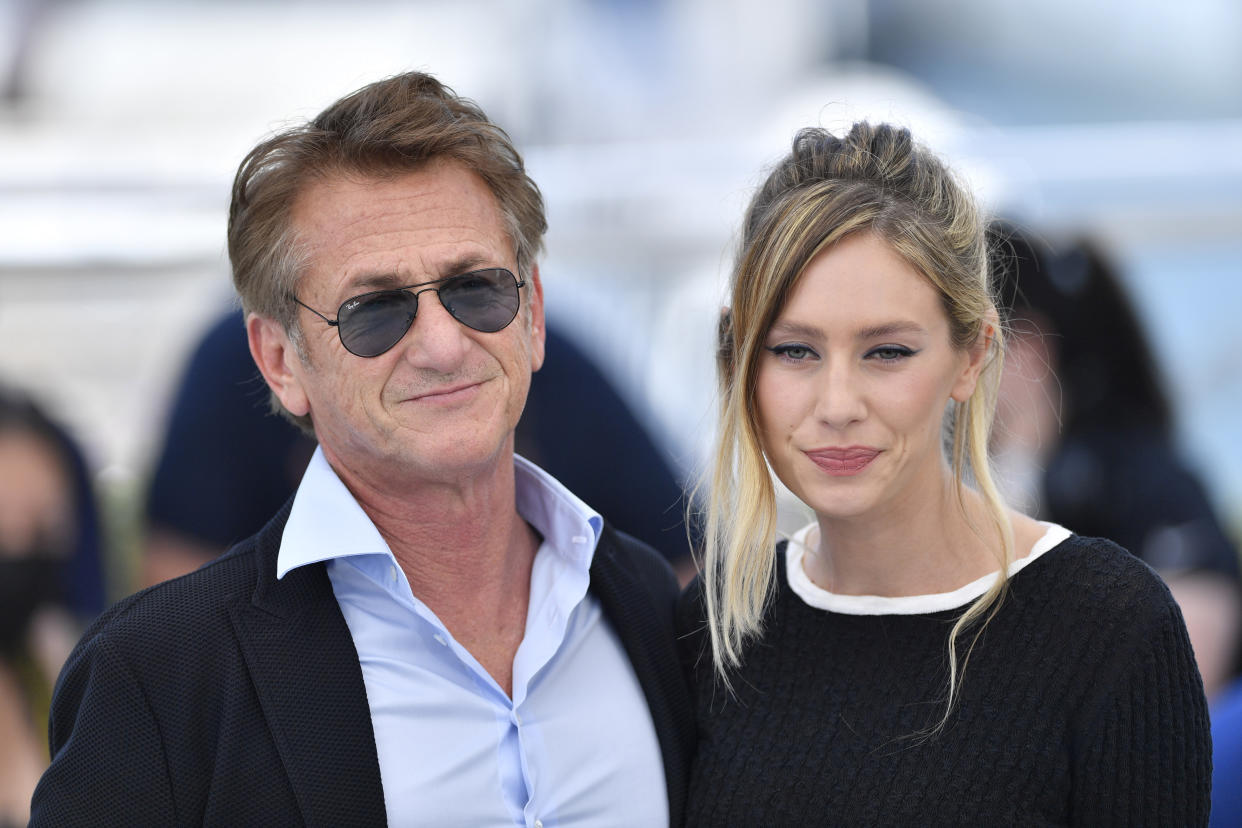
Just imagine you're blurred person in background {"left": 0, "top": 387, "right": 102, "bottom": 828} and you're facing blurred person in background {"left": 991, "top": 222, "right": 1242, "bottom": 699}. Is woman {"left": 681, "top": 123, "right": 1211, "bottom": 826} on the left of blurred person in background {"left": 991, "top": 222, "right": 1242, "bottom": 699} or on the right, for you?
right

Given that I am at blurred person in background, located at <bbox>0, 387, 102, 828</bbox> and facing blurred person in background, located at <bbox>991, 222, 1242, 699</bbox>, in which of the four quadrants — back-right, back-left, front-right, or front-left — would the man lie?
front-right

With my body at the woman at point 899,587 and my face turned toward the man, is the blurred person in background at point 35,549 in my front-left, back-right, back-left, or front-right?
front-right

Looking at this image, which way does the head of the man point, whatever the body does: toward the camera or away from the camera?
toward the camera

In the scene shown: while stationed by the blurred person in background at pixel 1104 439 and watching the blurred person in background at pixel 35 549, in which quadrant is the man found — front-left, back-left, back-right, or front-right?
front-left

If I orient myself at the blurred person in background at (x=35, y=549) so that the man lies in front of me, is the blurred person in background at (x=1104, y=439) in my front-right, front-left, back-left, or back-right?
front-left

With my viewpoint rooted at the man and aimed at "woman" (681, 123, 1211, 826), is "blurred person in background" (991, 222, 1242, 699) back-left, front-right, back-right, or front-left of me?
front-left
